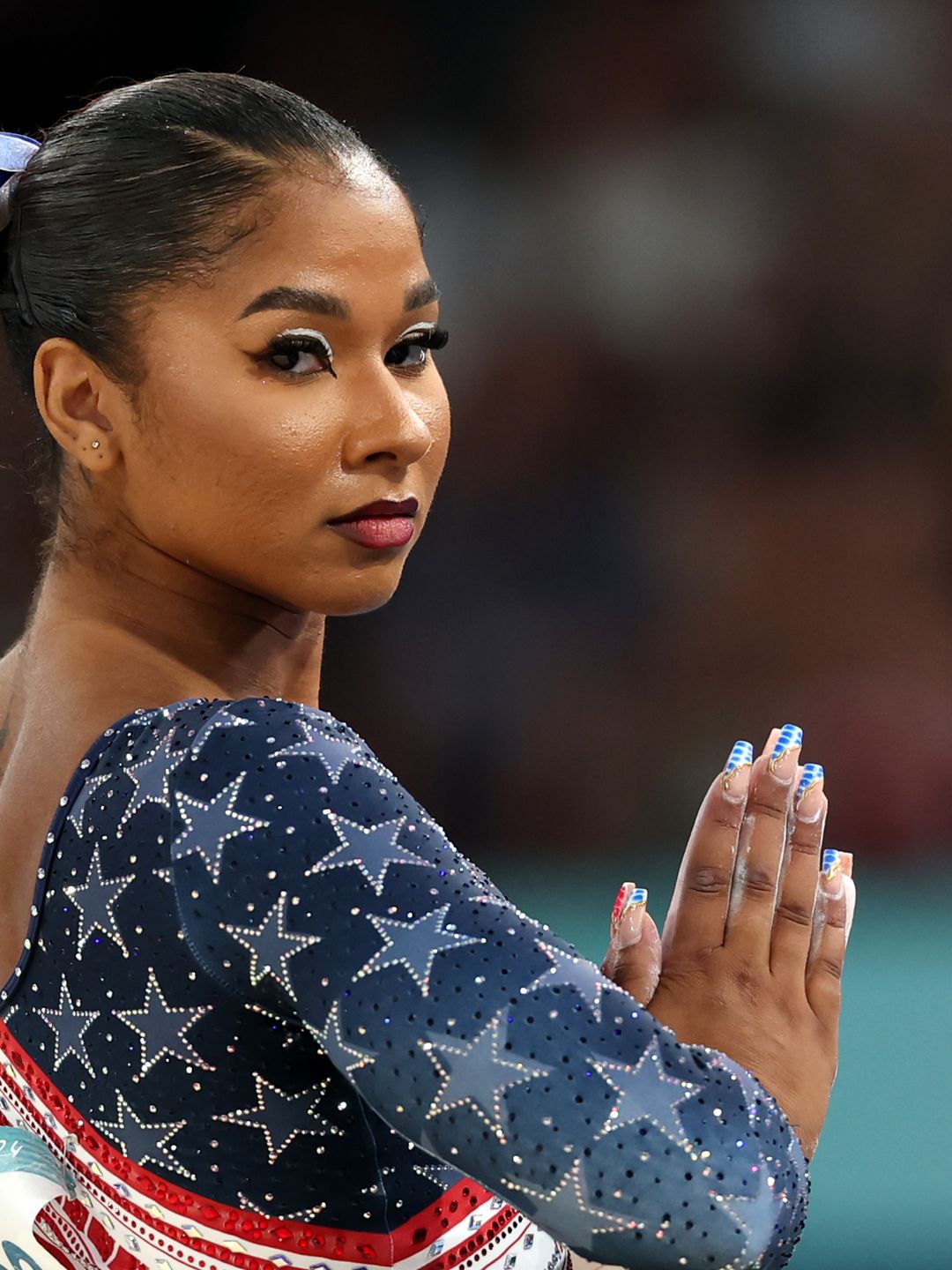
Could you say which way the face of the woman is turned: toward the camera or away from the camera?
toward the camera

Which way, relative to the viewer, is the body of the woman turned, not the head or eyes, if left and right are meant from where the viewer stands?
facing away from the viewer and to the right of the viewer
